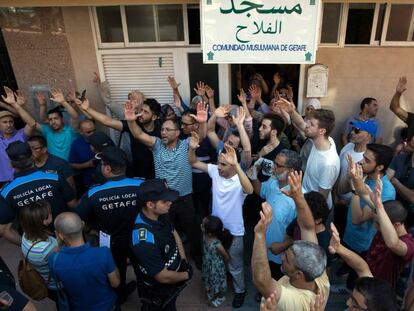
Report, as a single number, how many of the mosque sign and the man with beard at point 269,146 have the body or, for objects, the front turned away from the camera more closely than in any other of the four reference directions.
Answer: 0

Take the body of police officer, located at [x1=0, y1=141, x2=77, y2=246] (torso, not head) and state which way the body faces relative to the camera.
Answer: away from the camera

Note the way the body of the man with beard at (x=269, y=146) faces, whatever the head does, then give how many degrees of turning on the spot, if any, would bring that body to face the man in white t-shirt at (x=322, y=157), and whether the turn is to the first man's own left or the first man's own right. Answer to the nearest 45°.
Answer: approximately 135° to the first man's own left

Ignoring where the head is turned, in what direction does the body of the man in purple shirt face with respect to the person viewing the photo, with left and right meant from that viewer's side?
facing the viewer and to the right of the viewer

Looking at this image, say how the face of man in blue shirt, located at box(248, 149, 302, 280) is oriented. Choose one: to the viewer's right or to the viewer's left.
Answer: to the viewer's left

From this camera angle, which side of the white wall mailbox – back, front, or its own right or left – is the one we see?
front

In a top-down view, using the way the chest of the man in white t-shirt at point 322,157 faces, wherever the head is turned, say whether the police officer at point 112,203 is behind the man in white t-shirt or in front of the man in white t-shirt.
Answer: in front

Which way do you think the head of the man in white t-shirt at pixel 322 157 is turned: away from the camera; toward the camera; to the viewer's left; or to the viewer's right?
to the viewer's left

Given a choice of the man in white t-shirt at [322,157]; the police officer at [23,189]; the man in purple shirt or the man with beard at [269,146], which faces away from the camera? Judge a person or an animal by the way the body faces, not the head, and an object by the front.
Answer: the police officer

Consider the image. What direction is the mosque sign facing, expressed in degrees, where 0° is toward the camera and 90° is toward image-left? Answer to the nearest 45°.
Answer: approximately 0°

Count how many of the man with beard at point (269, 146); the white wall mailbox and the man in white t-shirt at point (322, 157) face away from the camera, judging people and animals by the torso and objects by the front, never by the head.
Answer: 0

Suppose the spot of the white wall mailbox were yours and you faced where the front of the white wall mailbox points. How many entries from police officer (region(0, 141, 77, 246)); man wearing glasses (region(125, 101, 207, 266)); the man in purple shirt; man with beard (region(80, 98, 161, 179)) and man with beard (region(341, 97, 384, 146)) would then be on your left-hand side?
1

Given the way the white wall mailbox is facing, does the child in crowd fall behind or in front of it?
in front

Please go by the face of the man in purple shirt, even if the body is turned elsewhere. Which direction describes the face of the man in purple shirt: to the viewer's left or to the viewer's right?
to the viewer's right
